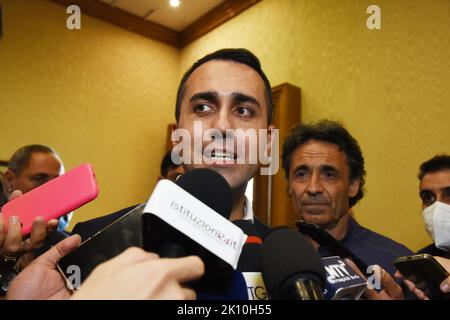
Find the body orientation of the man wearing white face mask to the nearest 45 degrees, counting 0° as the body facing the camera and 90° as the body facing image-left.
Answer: approximately 45°

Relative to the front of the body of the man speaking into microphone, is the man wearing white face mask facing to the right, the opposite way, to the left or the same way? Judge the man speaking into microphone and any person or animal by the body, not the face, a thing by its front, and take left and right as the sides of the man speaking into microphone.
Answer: to the right

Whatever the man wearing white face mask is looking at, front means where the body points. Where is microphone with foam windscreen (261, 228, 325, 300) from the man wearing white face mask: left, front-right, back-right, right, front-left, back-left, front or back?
front-left

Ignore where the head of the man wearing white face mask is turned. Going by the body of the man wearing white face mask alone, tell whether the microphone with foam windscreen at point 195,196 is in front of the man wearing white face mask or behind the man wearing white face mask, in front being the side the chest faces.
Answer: in front

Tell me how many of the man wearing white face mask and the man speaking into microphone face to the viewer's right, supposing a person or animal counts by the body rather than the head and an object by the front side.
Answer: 0

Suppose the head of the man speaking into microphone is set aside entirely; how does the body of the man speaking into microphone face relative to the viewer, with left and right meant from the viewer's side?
facing the viewer

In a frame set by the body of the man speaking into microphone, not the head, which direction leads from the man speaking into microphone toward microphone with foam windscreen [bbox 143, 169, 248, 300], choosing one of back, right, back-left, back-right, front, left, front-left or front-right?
front
